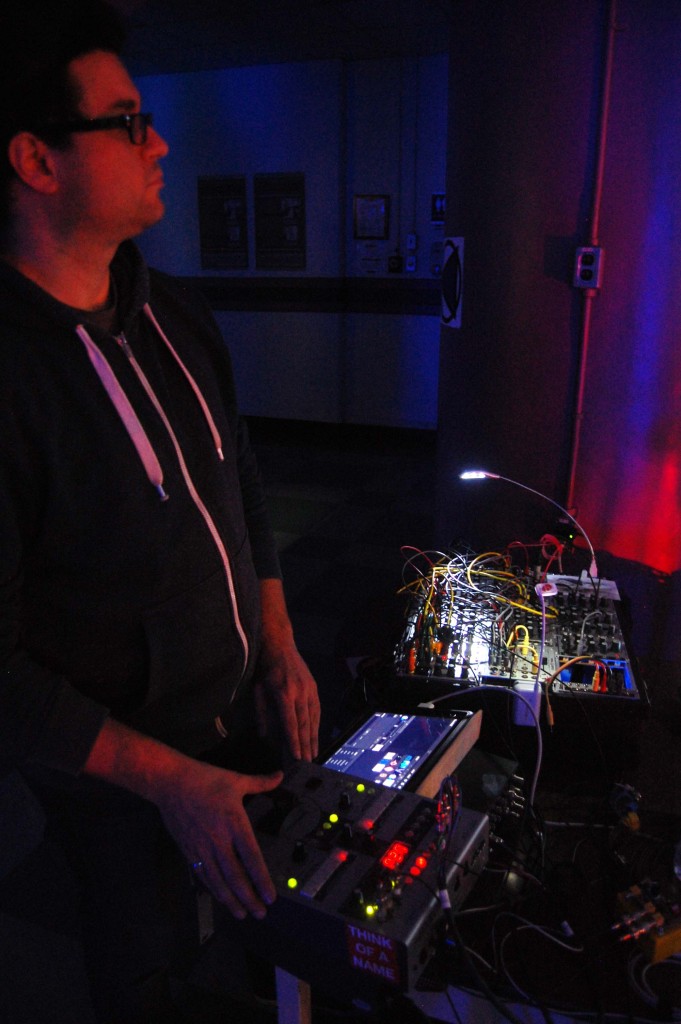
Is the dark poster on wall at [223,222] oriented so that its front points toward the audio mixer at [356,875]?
yes

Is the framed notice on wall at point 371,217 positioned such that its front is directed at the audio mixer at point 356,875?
yes

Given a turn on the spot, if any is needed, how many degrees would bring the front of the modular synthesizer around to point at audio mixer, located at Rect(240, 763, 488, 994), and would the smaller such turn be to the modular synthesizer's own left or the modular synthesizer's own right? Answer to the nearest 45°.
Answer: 0° — it already faces it

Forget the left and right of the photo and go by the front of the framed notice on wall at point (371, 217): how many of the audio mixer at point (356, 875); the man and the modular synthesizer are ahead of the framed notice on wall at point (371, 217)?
3

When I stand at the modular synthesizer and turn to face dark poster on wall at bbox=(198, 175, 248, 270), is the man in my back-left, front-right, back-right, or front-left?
back-left

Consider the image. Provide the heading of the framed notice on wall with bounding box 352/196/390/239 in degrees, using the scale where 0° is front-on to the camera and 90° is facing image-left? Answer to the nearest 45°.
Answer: approximately 0°

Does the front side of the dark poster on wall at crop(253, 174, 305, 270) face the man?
yes

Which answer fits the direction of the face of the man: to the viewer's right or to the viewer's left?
to the viewer's right

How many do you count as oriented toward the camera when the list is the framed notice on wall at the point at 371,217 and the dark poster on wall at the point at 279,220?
2

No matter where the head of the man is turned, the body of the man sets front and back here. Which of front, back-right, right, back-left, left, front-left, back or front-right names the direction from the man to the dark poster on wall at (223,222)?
back-left

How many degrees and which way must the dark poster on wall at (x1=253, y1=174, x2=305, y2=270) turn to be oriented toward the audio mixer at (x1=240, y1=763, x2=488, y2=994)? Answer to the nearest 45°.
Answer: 0° — it already faces it
